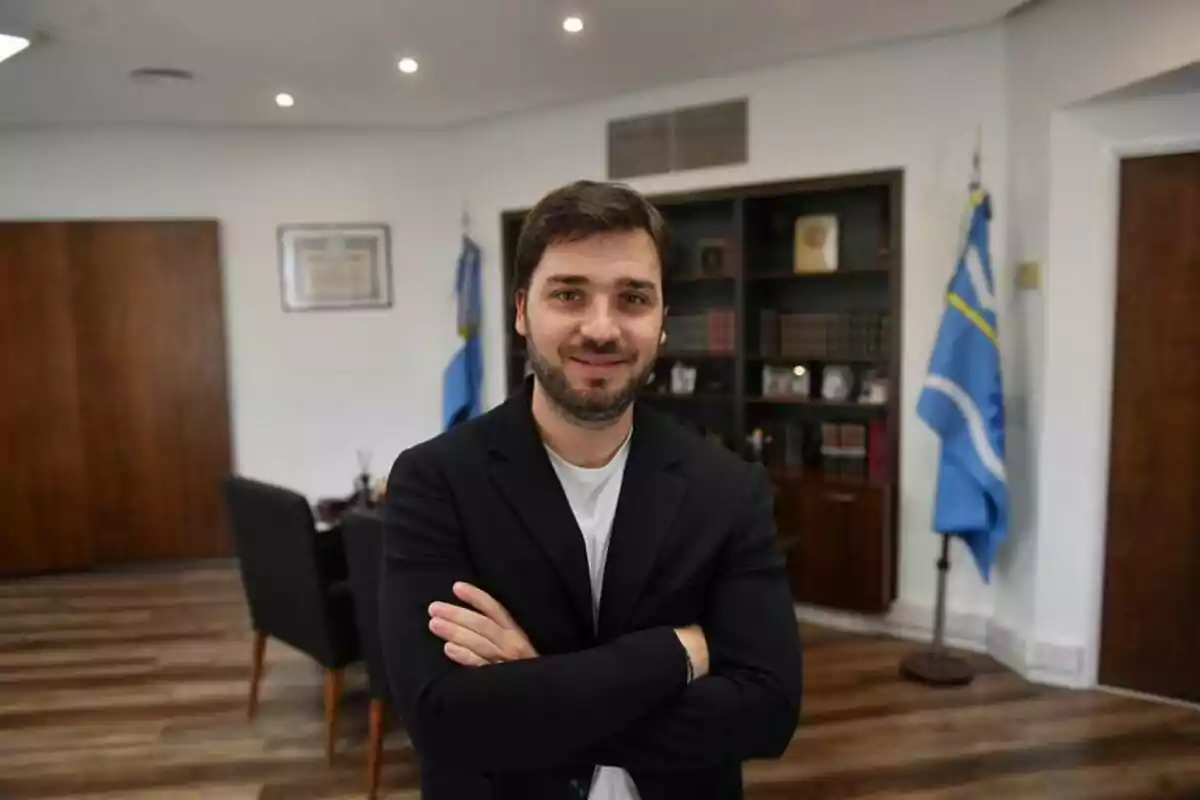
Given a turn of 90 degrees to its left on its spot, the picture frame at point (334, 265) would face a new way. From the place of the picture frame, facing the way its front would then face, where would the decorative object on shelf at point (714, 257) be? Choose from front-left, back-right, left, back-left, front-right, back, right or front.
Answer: front-right

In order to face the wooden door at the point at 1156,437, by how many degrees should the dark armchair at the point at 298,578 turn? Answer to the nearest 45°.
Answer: approximately 45° to its right

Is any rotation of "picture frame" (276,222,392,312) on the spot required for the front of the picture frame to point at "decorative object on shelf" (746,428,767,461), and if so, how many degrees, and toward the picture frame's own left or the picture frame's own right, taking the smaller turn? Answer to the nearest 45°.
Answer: approximately 45° to the picture frame's own left

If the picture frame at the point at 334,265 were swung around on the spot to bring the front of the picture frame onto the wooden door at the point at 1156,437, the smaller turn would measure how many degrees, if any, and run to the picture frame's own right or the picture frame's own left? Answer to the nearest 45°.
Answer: approximately 45° to the picture frame's own left

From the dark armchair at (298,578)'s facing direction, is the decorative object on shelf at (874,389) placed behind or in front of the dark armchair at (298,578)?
in front

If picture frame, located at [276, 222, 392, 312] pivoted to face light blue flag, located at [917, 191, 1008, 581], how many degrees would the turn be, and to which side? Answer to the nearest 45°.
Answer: approximately 45° to its left

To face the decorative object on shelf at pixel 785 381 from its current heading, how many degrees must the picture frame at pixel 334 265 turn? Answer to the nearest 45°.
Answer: approximately 45° to its left

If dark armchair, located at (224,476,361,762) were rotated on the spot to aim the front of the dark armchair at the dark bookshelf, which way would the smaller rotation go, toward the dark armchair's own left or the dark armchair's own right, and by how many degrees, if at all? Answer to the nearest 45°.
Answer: approximately 45° to the dark armchair's own right

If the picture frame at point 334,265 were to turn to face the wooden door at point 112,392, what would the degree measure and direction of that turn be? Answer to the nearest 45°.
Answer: approximately 90° to its right

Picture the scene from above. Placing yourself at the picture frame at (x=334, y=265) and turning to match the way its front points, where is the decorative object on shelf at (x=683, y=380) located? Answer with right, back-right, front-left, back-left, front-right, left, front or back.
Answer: front-left

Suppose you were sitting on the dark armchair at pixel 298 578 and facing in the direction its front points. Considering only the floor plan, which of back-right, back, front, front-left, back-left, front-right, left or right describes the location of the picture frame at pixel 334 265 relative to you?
front-left
